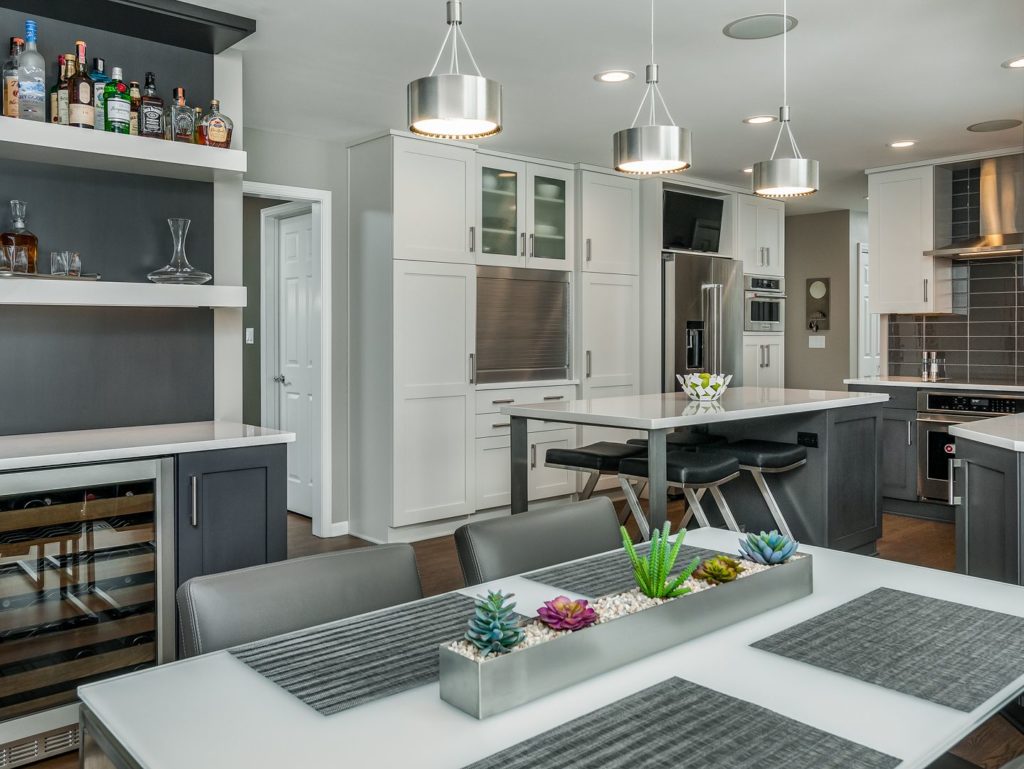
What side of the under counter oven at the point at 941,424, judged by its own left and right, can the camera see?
front

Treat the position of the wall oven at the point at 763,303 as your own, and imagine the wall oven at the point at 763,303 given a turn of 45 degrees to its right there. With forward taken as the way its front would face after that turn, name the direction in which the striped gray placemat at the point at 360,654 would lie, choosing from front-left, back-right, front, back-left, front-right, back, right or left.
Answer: front

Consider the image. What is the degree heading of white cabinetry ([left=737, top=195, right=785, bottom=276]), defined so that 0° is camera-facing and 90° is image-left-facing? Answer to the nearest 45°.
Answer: approximately 315°

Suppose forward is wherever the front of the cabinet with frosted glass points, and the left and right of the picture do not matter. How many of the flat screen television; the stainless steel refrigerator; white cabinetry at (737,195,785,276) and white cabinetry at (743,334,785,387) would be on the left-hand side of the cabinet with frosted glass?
4

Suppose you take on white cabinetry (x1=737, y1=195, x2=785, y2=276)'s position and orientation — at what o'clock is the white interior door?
The white interior door is roughly at 3 o'clock from the white cabinetry.

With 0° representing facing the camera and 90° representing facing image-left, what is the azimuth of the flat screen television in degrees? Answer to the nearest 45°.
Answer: approximately 315°

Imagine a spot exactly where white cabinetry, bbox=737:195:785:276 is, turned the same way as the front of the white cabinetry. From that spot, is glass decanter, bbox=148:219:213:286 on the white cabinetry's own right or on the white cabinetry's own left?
on the white cabinetry's own right

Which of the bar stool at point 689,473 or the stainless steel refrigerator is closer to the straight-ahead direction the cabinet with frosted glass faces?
the bar stool

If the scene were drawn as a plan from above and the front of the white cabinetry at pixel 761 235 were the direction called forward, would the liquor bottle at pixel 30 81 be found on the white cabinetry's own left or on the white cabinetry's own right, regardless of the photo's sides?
on the white cabinetry's own right
